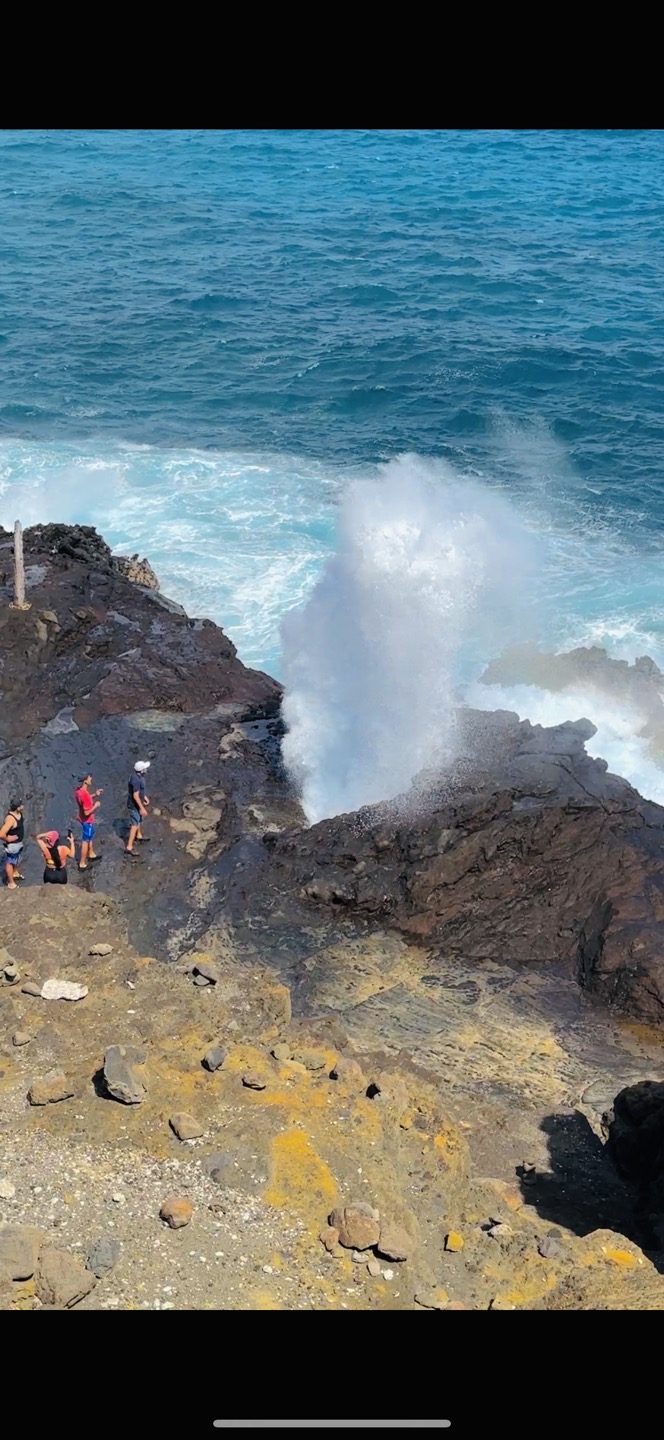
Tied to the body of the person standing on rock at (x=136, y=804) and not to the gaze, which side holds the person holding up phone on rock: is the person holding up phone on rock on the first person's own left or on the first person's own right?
on the first person's own right

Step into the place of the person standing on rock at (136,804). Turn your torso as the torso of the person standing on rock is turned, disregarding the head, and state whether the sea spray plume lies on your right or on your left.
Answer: on your left
